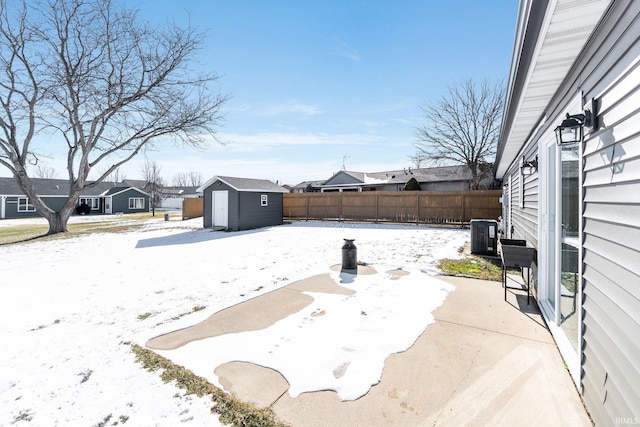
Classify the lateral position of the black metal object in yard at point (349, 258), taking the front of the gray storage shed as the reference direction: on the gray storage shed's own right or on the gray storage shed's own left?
on the gray storage shed's own left

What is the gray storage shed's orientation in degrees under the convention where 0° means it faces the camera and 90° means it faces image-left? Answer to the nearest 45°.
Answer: approximately 45°

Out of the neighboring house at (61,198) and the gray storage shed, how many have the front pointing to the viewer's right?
0

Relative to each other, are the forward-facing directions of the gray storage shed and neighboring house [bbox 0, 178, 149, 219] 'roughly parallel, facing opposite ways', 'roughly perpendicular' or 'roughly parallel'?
roughly perpendicular

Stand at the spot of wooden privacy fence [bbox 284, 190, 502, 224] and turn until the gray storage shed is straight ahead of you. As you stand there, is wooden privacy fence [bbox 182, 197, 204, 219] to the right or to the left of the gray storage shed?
right

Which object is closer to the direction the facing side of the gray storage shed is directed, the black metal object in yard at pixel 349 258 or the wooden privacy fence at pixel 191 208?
the black metal object in yard

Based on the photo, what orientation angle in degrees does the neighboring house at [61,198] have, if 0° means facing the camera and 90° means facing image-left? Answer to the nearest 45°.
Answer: approximately 0°

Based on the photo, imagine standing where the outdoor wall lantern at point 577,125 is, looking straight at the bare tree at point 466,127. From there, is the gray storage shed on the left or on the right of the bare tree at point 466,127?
left

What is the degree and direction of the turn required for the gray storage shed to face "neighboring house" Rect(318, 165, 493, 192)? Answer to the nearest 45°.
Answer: approximately 180°

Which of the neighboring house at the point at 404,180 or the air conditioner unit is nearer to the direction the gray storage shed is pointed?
the air conditioner unit

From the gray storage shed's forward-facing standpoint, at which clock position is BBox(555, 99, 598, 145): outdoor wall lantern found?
The outdoor wall lantern is roughly at 10 o'clock from the gray storage shed.

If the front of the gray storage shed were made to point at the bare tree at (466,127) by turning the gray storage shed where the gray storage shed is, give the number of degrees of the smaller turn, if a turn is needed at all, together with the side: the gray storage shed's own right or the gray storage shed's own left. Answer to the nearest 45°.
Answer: approximately 135° to the gray storage shed's own left

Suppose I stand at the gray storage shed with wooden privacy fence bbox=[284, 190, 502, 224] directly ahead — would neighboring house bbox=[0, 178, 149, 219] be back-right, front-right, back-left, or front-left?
back-left
